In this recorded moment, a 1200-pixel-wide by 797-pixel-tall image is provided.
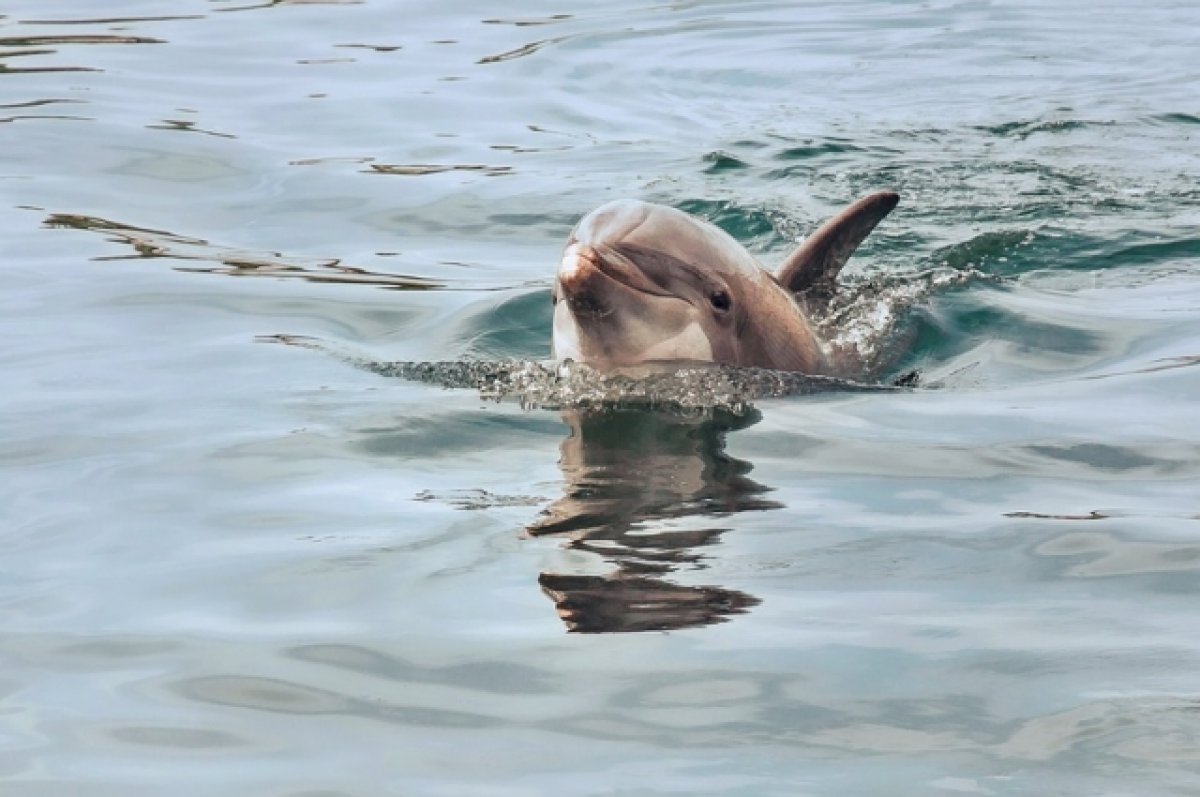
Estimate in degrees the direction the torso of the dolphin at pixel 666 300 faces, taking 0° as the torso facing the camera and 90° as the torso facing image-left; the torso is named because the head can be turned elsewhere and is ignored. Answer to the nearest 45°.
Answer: approximately 45°
